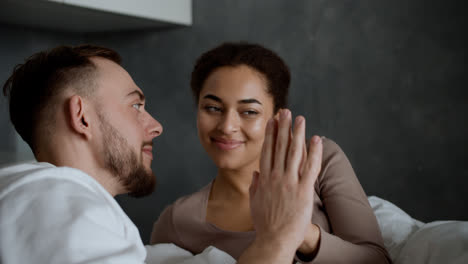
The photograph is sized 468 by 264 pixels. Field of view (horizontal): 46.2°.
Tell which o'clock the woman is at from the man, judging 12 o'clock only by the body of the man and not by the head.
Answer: The woman is roughly at 12 o'clock from the man.

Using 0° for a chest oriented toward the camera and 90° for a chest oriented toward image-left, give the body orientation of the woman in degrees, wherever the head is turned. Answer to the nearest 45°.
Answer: approximately 45°

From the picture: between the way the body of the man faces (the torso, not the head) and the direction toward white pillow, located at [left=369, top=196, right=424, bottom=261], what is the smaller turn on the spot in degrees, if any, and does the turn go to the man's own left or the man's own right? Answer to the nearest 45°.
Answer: approximately 45° to the man's own left

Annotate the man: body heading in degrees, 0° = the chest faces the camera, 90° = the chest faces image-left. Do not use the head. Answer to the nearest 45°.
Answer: approximately 270°

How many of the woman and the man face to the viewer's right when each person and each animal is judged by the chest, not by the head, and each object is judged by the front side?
1
